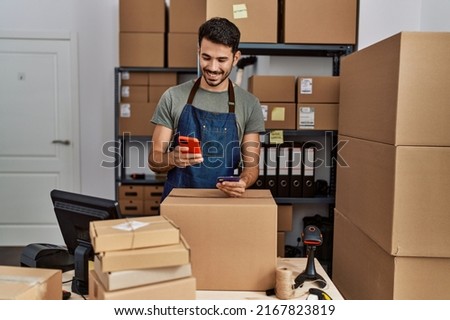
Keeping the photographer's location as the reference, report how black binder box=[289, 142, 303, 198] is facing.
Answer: facing the viewer

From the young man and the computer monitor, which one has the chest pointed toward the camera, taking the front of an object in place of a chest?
the young man

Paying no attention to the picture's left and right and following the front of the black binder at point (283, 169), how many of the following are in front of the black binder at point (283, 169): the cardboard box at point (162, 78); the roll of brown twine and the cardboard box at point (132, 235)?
2

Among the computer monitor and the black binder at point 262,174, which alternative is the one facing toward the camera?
the black binder

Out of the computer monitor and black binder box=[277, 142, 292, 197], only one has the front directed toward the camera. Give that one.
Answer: the black binder

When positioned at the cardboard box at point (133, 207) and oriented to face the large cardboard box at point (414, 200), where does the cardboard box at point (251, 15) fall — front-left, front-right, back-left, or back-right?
front-left

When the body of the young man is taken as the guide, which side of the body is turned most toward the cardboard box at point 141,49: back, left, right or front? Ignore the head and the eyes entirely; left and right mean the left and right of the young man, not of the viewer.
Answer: back

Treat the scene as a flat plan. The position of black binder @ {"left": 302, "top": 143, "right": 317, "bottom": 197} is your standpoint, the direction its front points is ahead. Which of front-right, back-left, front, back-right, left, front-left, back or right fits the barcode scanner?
front

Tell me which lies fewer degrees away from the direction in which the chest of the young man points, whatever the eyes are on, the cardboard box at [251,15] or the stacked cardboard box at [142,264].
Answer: the stacked cardboard box

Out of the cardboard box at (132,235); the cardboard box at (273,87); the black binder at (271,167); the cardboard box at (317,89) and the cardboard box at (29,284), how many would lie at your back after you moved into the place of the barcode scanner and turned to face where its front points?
3

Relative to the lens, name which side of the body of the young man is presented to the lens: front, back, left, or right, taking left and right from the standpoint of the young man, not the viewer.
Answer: front

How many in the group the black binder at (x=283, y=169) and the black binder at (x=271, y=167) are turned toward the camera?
2

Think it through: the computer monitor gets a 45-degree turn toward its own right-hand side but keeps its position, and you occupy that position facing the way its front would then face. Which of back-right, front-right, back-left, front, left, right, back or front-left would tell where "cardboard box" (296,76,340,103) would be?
front-left

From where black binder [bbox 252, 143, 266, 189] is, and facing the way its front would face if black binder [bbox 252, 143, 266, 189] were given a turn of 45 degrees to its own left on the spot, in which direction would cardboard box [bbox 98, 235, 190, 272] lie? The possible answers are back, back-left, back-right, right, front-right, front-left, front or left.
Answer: front-right

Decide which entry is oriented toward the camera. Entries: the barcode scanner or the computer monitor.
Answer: the barcode scanner
